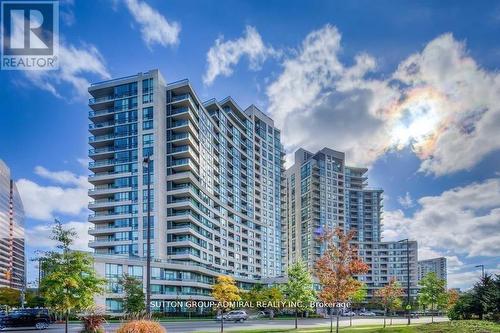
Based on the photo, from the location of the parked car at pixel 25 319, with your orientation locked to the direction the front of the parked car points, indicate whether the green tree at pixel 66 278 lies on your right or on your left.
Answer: on your left
